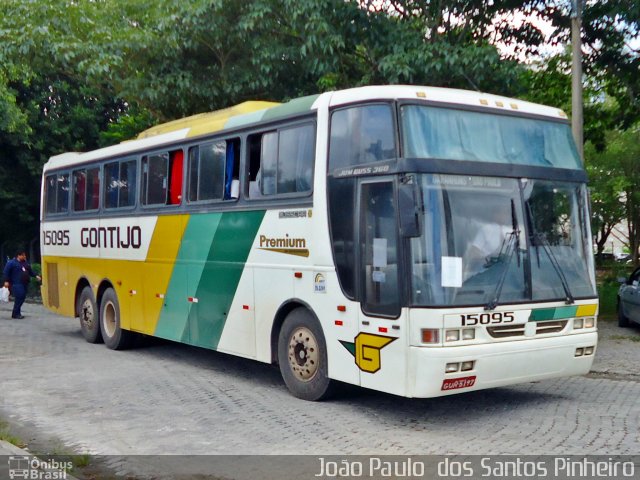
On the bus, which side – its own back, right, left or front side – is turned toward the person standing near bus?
back

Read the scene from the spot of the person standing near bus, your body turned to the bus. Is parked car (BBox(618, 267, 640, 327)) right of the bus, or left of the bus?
left

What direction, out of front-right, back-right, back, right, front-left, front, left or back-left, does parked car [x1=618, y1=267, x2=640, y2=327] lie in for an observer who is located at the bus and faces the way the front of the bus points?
left

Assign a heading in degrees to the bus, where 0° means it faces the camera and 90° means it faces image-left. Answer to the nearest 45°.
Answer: approximately 315°

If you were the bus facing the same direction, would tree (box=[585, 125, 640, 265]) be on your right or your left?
on your left
